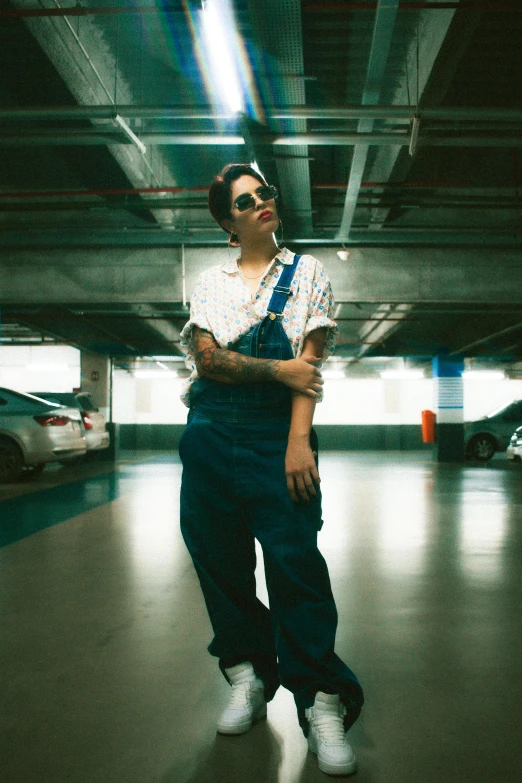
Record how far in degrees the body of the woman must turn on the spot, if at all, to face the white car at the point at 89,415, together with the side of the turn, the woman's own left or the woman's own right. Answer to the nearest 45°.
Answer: approximately 180°

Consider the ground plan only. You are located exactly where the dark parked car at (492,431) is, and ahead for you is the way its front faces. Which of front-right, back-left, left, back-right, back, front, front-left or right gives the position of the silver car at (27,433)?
front-left

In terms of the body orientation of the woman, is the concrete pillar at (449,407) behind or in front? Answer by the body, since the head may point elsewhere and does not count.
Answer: behind

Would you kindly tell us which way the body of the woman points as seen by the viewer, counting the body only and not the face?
toward the camera

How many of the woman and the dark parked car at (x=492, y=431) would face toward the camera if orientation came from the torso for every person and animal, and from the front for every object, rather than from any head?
1

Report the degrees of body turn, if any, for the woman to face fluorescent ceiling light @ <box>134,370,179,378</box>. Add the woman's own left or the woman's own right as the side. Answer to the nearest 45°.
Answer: approximately 180°

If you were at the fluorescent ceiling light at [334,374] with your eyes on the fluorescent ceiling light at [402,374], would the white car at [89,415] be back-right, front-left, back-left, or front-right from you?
back-right

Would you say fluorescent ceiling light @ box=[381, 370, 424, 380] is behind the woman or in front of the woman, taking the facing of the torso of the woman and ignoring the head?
behind

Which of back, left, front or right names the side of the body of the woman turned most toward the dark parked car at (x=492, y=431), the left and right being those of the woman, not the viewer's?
back

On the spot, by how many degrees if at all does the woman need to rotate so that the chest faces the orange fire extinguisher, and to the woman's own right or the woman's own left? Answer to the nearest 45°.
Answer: approximately 180°

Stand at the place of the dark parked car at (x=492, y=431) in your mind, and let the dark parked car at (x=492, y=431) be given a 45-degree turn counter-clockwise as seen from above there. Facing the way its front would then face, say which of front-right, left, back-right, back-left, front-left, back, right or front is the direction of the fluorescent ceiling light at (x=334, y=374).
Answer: right

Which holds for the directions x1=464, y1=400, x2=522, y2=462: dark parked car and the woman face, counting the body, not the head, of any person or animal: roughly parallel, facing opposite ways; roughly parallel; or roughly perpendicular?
roughly perpendicular

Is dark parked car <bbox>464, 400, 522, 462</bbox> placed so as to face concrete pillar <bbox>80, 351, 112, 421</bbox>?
yes

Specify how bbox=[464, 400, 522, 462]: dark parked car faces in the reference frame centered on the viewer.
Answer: facing to the left of the viewer

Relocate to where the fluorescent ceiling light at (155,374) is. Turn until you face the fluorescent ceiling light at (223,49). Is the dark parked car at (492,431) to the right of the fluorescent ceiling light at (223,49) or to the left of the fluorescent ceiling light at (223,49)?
left
